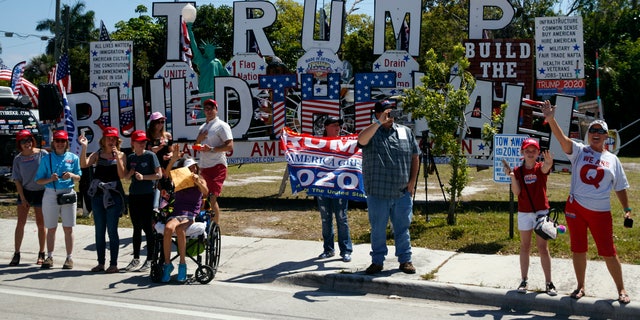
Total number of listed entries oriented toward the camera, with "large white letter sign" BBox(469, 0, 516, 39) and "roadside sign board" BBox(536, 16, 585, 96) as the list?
2

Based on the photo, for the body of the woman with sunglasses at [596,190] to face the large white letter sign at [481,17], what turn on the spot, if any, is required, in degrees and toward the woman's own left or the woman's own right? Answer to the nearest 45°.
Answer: approximately 180°

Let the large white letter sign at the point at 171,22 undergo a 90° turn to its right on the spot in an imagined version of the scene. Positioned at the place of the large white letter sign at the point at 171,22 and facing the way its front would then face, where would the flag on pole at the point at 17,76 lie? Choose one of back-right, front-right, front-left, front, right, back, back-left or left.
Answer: front-right

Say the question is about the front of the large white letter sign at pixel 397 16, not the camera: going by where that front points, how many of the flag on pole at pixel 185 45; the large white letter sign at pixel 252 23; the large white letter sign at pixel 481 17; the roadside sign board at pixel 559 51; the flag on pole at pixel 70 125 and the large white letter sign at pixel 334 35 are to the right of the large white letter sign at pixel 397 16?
4

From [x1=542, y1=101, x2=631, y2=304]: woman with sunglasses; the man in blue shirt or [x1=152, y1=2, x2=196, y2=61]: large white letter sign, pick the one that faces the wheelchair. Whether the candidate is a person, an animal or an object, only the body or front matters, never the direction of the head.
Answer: the large white letter sign

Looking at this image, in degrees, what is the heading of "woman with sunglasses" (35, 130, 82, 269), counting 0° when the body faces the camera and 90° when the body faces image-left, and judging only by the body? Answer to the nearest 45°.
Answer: approximately 0°

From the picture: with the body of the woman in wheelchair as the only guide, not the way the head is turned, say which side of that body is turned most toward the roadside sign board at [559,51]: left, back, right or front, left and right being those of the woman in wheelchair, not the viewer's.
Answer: back

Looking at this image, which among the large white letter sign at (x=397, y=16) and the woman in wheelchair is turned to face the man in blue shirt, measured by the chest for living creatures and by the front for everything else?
the large white letter sign

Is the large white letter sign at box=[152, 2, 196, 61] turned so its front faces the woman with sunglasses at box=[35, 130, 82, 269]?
yes
